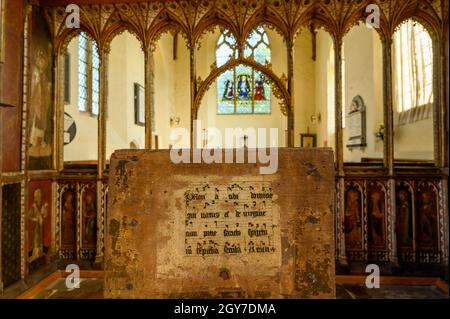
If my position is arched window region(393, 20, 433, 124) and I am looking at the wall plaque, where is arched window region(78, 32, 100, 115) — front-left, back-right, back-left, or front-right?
front-left

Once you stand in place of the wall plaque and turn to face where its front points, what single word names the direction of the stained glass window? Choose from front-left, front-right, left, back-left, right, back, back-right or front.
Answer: right

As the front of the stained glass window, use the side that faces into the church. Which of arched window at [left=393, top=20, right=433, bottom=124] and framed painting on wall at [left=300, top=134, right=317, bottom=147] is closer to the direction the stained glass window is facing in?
the arched window

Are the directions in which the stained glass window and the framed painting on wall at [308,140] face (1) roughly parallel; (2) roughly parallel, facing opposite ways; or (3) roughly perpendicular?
roughly parallel

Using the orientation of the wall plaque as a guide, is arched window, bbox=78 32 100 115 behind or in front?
in front

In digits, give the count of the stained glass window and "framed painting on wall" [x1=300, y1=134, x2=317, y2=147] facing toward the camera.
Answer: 2

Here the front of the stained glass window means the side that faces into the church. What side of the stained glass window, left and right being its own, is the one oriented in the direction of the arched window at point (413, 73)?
front

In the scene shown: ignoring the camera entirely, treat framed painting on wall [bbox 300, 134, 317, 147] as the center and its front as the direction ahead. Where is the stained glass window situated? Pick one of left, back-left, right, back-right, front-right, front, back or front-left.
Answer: right

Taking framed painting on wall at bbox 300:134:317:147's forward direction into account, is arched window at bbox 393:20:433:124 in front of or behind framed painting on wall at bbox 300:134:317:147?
in front

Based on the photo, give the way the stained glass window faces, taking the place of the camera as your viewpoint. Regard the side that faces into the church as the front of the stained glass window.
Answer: facing the viewer

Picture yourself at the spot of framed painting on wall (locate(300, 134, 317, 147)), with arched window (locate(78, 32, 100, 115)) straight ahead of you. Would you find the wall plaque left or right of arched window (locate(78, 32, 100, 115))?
left
